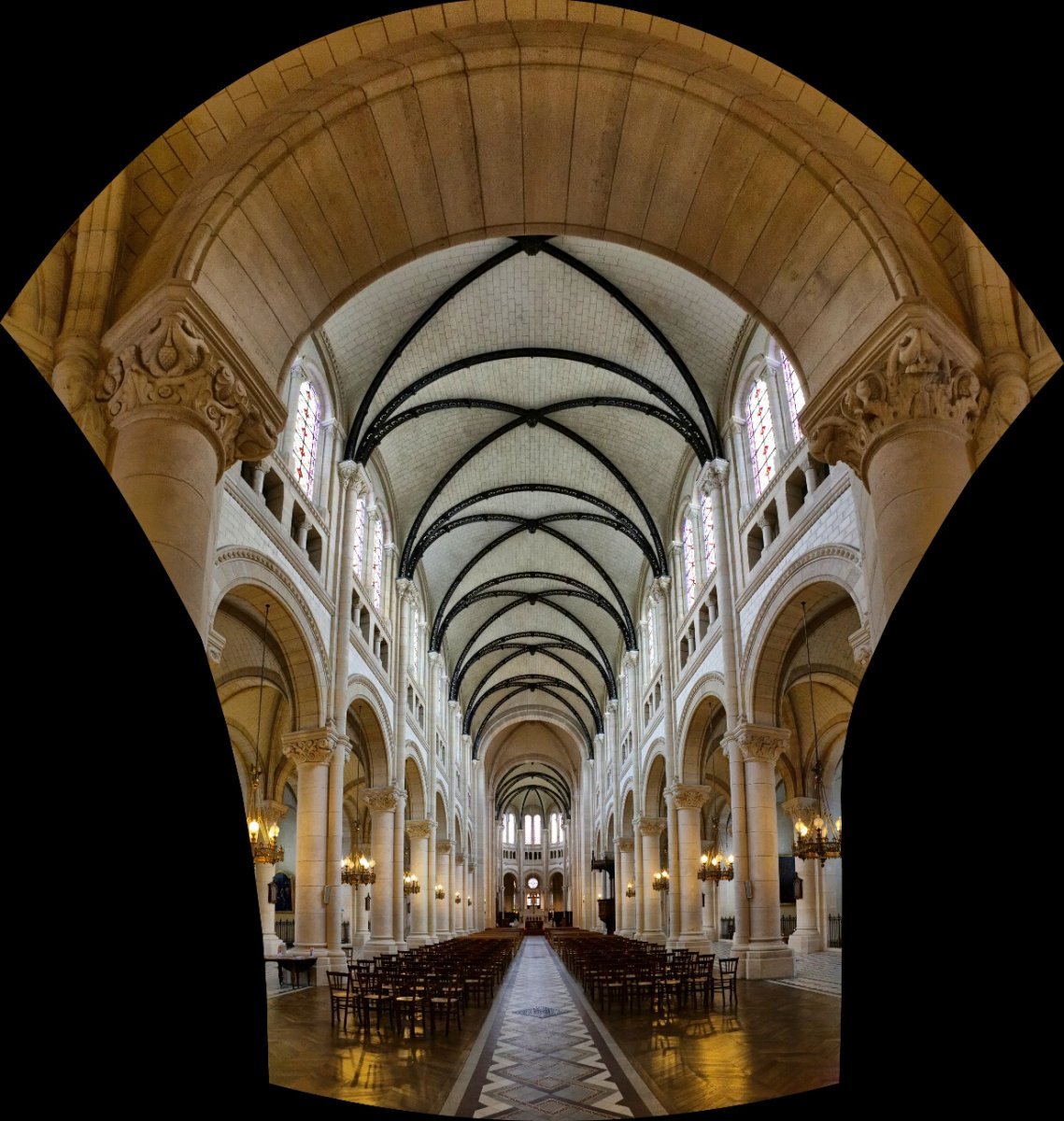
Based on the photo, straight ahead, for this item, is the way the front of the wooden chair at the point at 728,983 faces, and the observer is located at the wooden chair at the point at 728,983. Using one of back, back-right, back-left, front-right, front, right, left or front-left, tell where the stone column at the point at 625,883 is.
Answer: front-right

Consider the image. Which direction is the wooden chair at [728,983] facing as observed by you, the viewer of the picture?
facing away from the viewer and to the left of the viewer

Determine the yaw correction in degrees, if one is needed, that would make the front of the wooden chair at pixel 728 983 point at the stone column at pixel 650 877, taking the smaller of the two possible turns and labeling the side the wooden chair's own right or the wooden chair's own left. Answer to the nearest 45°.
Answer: approximately 45° to the wooden chair's own right

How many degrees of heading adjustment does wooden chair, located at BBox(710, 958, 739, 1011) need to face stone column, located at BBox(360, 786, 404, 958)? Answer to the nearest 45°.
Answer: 0° — it already faces it
